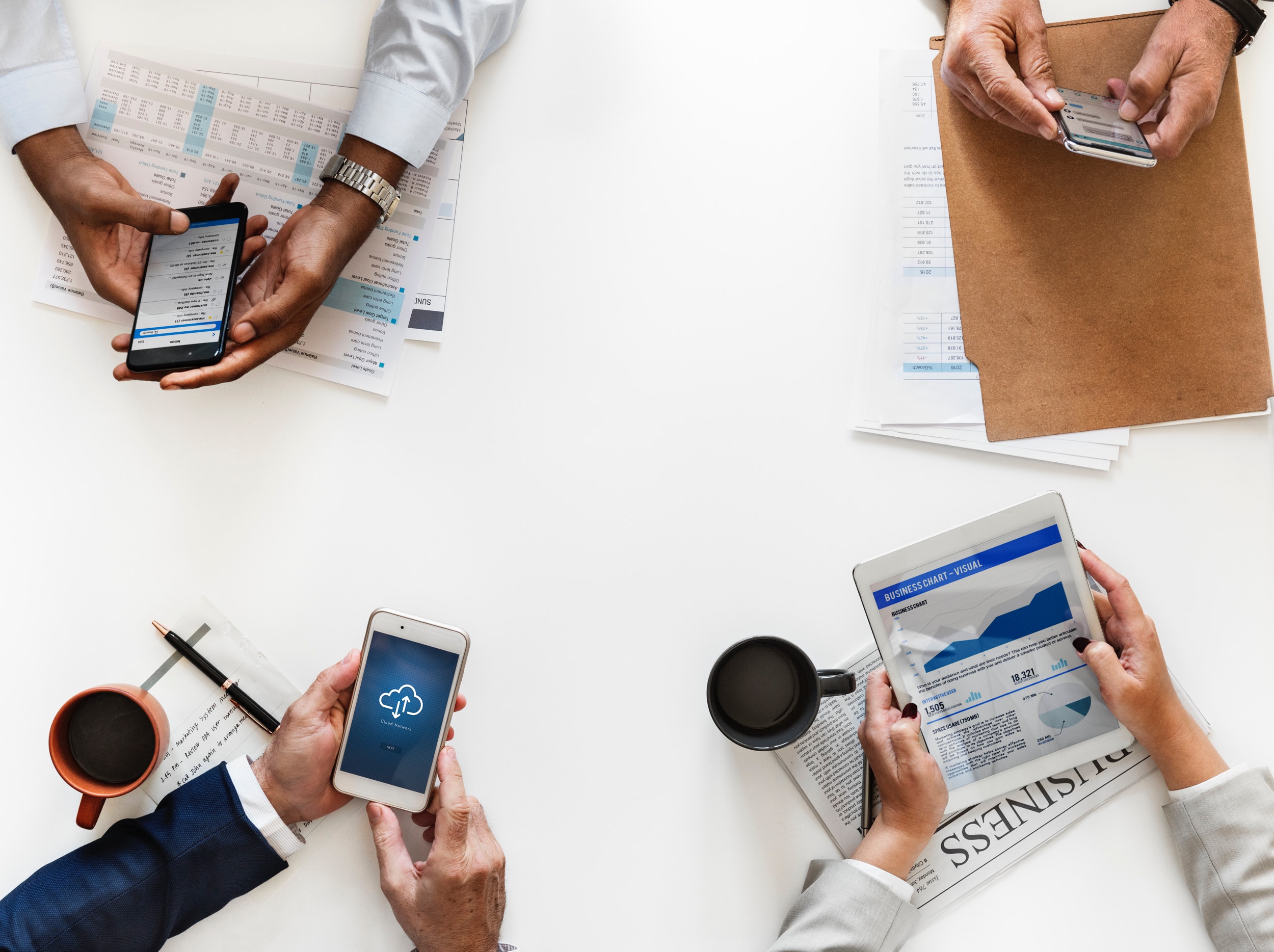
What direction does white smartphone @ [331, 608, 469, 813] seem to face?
toward the camera

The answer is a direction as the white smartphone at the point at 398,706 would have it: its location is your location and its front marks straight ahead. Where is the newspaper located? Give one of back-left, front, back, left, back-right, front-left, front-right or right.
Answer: left

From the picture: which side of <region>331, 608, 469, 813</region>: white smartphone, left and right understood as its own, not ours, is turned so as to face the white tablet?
left
